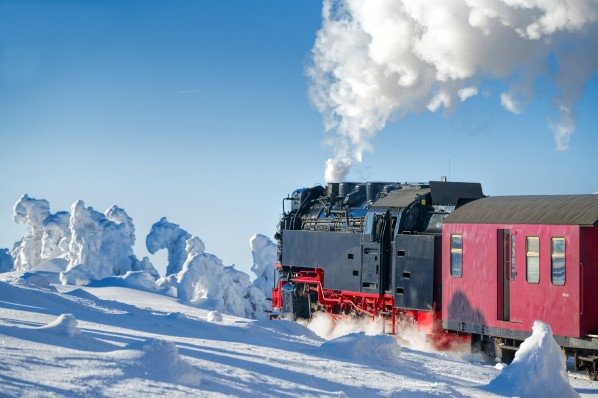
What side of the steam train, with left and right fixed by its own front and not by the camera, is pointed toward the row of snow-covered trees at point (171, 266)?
front

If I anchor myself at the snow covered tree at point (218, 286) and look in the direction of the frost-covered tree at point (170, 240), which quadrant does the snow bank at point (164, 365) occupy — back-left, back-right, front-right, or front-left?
back-left

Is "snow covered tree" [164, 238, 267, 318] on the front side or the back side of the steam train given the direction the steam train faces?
on the front side

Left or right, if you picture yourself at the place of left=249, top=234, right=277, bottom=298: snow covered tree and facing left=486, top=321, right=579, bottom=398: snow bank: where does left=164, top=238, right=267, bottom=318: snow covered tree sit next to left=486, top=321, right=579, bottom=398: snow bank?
right

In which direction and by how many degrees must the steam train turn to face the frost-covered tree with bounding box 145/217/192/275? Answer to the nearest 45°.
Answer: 0° — it already faces it

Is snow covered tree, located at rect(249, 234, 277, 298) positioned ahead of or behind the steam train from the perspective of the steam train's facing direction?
ahead

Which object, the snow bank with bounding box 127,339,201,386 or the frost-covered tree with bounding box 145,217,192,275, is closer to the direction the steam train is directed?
the frost-covered tree

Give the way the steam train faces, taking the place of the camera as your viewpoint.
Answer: facing away from the viewer and to the left of the viewer
